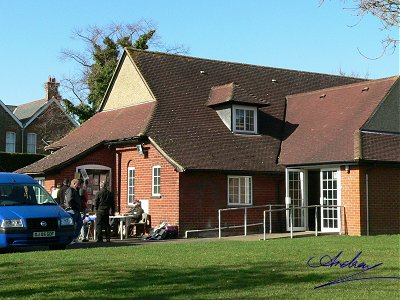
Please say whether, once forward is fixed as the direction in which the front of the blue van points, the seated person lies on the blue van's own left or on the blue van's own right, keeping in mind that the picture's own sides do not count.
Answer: on the blue van's own left

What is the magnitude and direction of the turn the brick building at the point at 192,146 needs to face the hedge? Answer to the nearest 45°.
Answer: approximately 90° to its right

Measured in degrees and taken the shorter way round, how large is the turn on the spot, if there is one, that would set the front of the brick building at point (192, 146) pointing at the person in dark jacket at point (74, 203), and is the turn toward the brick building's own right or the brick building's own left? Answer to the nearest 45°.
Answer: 0° — it already faces them

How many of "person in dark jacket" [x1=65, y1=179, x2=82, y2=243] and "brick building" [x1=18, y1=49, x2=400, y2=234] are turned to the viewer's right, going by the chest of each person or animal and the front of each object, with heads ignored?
1

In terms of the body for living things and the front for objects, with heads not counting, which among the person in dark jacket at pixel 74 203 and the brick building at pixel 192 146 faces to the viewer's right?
the person in dark jacket

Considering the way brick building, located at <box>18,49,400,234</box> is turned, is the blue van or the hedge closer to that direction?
the blue van

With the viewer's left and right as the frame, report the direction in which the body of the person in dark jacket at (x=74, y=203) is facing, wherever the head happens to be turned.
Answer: facing to the right of the viewer

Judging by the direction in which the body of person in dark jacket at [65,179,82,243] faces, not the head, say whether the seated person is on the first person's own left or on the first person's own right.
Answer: on the first person's own left

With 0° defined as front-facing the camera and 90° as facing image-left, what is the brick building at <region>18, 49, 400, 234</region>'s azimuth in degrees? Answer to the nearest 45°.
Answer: approximately 45°

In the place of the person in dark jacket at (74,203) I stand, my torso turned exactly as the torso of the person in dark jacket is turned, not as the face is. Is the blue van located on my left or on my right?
on my right
